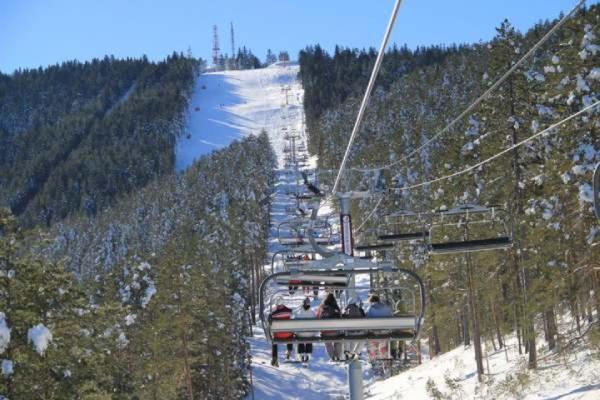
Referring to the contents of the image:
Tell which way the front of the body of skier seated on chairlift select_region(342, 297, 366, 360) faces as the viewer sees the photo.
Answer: away from the camera

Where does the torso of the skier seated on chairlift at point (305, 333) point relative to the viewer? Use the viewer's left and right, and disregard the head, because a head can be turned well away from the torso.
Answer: facing away from the viewer

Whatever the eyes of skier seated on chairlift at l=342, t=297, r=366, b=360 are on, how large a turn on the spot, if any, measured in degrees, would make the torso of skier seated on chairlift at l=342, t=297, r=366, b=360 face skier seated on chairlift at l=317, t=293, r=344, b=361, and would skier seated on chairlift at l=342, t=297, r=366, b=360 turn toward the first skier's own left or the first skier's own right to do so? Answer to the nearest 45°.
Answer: approximately 45° to the first skier's own left

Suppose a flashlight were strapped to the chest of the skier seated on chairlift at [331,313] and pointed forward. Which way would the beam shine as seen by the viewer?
away from the camera

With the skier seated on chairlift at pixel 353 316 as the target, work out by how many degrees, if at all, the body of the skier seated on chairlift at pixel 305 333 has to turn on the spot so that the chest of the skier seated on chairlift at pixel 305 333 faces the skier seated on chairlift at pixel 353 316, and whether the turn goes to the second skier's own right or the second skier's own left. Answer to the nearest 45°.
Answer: approximately 135° to the second skier's own right

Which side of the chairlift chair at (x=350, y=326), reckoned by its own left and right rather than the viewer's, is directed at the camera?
back
